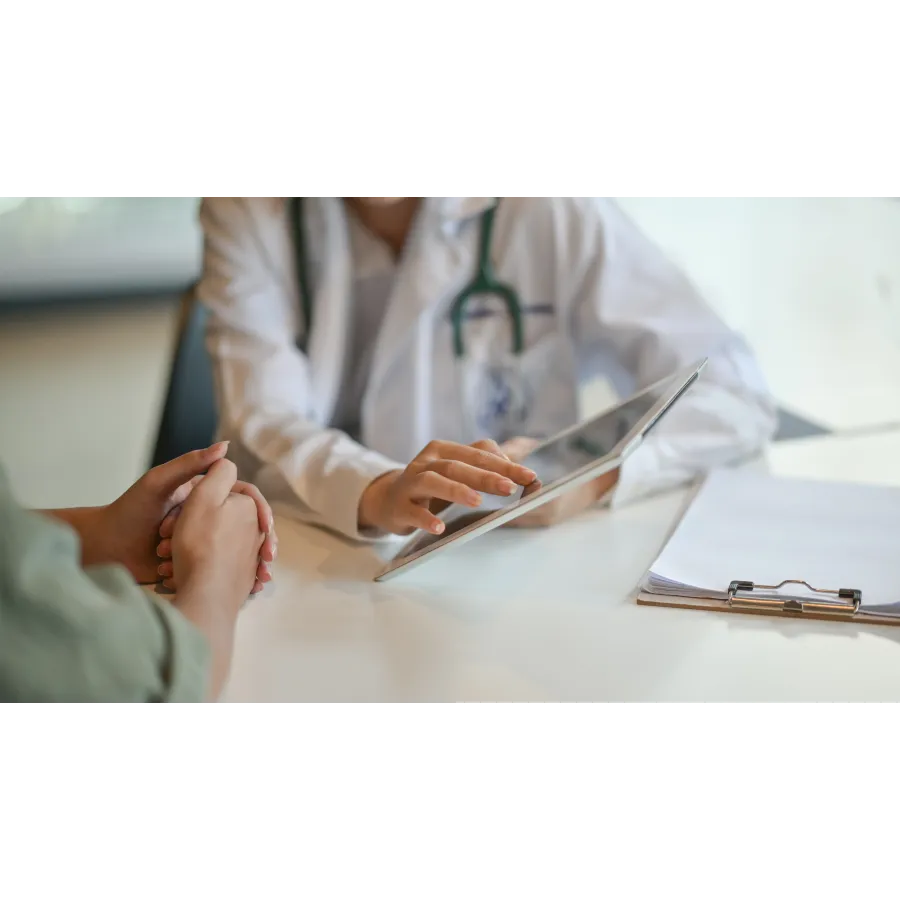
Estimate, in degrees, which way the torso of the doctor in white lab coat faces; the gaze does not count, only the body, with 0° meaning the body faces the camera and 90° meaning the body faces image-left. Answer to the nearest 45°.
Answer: approximately 45°
